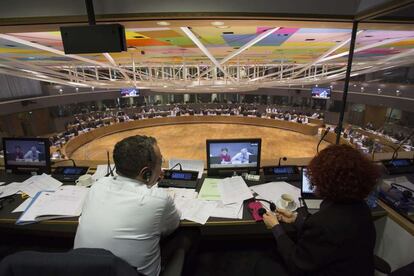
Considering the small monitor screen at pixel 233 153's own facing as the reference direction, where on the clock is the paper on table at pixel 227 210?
The paper on table is roughly at 12 o'clock from the small monitor screen.

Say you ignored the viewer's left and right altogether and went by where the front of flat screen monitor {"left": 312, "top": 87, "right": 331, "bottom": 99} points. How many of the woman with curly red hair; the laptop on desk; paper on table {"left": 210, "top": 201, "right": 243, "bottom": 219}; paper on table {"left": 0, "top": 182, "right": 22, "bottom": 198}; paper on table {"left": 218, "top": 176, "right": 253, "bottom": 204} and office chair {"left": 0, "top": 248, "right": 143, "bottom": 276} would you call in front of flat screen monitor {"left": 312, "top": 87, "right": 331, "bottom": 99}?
6

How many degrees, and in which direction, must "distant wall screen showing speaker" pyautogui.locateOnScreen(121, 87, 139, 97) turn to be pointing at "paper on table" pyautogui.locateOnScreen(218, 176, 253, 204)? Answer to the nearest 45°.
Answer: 0° — it already faces it

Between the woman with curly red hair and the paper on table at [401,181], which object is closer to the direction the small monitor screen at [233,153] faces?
the woman with curly red hair

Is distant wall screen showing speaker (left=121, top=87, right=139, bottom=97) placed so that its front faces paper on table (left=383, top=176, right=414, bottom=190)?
yes

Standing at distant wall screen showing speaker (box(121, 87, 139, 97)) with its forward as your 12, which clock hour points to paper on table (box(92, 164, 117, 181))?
The paper on table is roughly at 12 o'clock from the distant wall screen showing speaker.

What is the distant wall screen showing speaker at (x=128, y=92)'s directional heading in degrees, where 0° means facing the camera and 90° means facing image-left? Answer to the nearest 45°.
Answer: approximately 0°

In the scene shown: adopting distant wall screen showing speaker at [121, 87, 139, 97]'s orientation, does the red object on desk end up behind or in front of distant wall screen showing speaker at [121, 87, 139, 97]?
in front

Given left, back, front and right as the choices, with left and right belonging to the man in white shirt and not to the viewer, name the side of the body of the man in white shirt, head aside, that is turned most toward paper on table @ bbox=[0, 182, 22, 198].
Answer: left

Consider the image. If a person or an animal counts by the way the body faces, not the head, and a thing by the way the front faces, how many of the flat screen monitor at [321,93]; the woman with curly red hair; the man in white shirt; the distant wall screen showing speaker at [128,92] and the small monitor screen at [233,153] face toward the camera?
3

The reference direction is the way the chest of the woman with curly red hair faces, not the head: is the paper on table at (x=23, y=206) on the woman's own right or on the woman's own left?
on the woman's own left

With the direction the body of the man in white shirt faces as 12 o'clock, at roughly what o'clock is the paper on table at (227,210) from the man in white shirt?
The paper on table is roughly at 1 o'clock from the man in white shirt.

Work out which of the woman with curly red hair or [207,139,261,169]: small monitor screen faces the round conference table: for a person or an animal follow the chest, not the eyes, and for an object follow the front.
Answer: the woman with curly red hair

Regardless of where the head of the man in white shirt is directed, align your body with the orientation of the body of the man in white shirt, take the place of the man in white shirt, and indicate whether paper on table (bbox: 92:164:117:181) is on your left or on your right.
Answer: on your left

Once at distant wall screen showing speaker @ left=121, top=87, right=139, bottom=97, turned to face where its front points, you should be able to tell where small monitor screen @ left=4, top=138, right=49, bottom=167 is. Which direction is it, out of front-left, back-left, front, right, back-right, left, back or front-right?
front

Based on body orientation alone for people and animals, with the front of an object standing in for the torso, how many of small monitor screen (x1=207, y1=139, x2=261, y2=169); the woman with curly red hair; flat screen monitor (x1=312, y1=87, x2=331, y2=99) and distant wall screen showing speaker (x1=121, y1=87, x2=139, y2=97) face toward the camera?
3

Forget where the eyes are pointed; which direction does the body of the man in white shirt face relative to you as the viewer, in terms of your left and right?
facing away from the viewer and to the right of the viewer

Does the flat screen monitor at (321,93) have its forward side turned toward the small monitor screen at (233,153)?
yes

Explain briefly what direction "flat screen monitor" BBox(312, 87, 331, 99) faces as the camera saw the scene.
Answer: facing the viewer

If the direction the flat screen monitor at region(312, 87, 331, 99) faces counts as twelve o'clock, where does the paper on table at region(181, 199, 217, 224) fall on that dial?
The paper on table is roughly at 12 o'clock from the flat screen monitor.

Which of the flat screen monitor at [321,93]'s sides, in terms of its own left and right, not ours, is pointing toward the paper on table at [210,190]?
front
